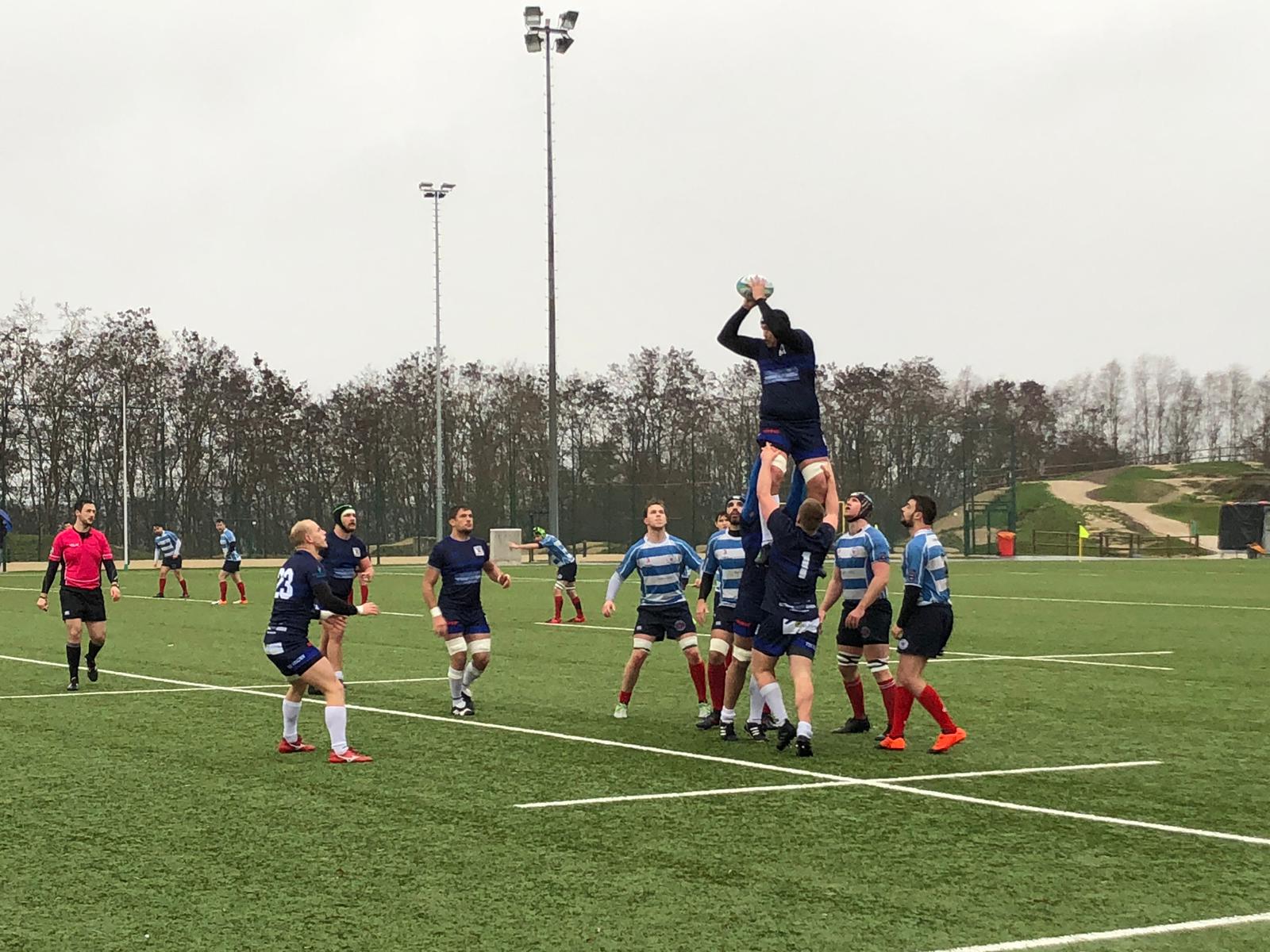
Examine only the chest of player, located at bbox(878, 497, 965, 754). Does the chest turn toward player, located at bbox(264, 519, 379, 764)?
yes

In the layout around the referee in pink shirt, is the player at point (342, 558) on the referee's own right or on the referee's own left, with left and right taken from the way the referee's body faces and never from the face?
on the referee's own left

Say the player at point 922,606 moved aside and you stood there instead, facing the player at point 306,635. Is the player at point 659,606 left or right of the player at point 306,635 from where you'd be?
right

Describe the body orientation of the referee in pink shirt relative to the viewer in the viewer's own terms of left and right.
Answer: facing the viewer

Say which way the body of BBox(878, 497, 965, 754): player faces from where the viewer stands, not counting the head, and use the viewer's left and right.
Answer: facing to the left of the viewer

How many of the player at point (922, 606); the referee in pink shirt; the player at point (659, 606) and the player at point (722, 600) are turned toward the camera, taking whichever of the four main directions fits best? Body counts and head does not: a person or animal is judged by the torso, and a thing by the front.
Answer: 3

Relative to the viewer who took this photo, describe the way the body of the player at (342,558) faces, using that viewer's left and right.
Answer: facing the viewer and to the right of the viewer

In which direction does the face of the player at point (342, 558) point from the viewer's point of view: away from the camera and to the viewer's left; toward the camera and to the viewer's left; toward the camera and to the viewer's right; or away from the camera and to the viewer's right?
toward the camera and to the viewer's right

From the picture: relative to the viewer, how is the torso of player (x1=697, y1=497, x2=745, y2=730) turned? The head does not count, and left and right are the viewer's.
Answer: facing the viewer

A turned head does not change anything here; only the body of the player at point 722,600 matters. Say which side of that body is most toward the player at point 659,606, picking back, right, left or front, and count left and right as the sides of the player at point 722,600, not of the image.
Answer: right

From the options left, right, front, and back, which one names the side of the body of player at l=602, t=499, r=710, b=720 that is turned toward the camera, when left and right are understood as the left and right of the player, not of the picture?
front

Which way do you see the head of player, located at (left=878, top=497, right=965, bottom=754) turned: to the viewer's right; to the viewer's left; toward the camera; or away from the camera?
to the viewer's left

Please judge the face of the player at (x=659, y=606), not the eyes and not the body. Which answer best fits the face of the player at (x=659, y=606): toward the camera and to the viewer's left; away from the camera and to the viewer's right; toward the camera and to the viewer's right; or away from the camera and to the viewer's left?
toward the camera and to the viewer's right

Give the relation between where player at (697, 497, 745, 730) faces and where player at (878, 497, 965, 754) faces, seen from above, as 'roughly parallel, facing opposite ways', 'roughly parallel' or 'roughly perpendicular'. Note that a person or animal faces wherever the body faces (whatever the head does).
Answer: roughly perpendicular
